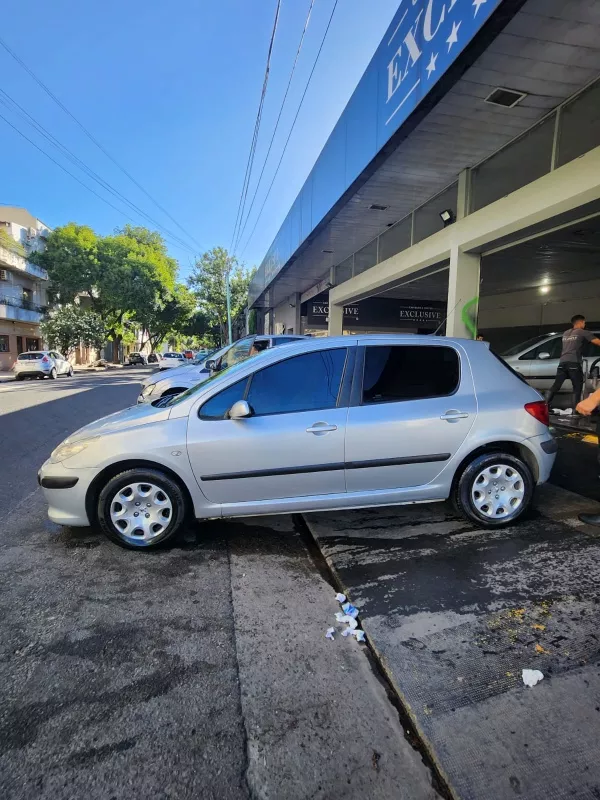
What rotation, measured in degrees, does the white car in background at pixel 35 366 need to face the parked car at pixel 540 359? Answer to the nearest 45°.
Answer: approximately 90° to its right

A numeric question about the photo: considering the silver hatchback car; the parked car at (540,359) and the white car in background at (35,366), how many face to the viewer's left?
2

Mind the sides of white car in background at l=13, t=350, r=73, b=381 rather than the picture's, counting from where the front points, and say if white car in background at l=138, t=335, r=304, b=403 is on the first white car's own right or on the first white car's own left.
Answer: on the first white car's own right

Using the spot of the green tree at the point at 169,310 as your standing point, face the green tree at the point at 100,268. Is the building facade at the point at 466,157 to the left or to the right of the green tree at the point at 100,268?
left

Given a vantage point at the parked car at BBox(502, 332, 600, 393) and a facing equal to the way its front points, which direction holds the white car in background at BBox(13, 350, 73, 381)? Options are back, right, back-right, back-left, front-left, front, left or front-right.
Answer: front

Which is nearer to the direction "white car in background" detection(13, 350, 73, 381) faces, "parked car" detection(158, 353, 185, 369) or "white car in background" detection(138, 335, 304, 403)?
the parked car

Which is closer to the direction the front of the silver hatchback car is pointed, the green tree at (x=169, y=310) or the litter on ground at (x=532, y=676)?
the green tree

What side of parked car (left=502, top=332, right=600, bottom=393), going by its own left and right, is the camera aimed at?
left

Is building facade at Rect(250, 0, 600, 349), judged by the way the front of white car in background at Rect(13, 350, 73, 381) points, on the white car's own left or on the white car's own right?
on the white car's own right

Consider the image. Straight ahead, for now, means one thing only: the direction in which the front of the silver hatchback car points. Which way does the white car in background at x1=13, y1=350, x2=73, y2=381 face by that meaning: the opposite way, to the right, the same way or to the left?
to the right

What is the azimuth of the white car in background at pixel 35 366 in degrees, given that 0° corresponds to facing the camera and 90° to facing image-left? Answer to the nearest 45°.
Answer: approximately 225°

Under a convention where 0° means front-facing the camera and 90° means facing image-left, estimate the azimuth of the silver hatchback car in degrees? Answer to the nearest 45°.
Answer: approximately 90°

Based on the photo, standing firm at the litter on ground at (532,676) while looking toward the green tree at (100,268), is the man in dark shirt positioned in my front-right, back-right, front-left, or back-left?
front-right

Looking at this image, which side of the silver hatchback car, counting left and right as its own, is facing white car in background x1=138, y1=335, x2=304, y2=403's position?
right
